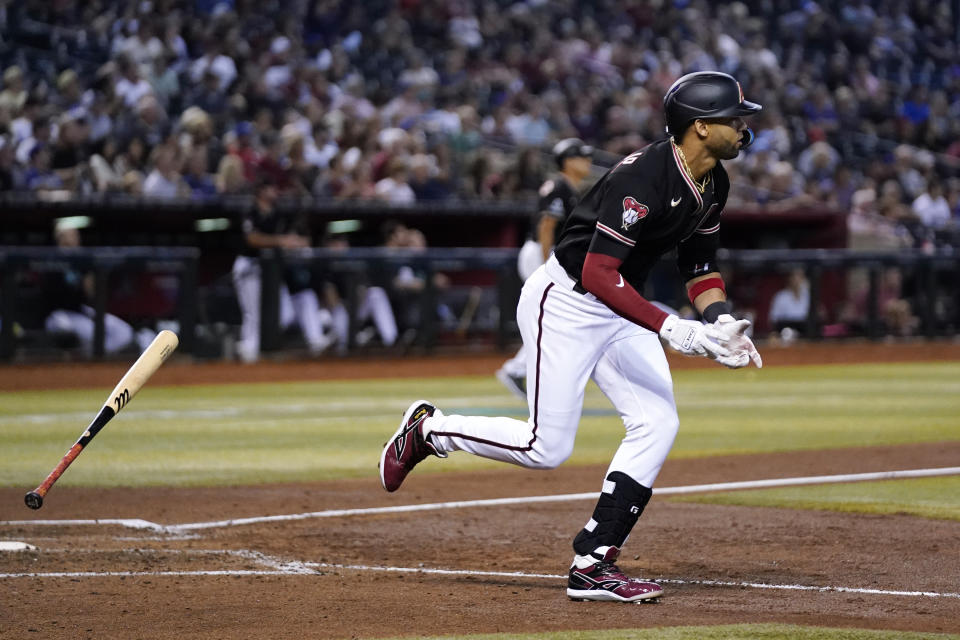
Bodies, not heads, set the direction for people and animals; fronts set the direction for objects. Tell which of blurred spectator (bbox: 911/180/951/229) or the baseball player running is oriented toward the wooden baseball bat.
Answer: the blurred spectator

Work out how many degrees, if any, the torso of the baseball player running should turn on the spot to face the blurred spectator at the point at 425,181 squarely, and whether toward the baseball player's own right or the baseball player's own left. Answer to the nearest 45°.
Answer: approximately 90° to the baseball player's own left

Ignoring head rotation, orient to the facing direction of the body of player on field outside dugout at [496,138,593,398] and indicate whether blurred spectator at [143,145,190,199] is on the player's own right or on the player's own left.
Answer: on the player's own left

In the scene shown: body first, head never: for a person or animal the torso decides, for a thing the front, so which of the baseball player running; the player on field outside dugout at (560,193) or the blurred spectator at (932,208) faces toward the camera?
the blurred spectator

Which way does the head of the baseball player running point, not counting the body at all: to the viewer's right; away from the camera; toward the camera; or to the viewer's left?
to the viewer's right

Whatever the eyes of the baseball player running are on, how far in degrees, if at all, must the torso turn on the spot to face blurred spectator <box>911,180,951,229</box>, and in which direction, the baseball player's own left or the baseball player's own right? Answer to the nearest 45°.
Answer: approximately 90° to the baseball player's own left

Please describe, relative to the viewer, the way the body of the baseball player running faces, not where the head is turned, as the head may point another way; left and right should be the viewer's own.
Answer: facing to the right of the viewer

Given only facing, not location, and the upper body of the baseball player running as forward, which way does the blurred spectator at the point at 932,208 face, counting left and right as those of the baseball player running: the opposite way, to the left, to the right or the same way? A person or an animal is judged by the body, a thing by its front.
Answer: to the right

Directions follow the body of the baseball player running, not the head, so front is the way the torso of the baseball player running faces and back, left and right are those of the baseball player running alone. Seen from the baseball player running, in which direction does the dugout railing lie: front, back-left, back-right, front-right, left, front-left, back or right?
left

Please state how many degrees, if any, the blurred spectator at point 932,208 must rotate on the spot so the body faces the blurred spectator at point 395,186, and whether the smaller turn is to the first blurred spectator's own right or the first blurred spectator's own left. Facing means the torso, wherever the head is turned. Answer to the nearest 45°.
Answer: approximately 45° to the first blurred spectator's own right

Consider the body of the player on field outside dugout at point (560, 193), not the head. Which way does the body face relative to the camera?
to the viewer's right
